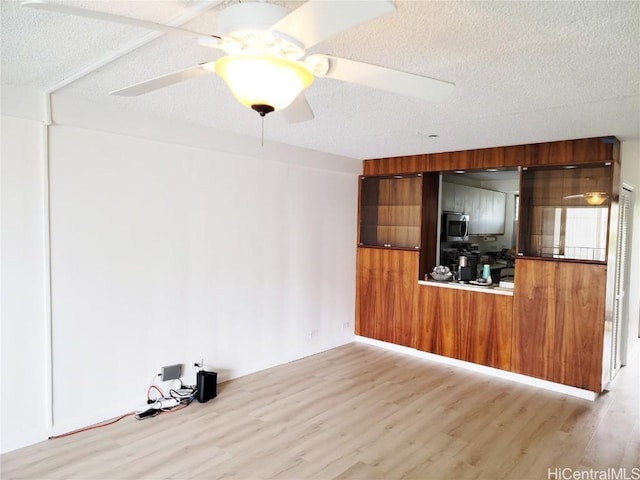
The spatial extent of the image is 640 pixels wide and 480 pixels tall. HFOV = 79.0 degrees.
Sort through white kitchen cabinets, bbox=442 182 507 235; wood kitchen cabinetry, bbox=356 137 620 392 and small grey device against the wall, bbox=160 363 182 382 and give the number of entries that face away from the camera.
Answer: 0

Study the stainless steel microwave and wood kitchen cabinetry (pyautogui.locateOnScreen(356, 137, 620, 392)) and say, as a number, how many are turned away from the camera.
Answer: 0

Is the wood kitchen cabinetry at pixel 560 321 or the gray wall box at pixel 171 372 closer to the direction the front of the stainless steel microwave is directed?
the wood kitchen cabinetry

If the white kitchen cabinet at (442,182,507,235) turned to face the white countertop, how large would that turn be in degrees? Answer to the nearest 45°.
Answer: approximately 45° to its right

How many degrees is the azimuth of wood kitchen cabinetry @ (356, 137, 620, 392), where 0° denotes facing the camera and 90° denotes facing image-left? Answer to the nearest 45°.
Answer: approximately 45°

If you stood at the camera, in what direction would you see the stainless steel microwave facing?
facing the viewer and to the right of the viewer

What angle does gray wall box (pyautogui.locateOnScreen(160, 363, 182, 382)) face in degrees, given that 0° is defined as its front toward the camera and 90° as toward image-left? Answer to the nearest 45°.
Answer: approximately 315°

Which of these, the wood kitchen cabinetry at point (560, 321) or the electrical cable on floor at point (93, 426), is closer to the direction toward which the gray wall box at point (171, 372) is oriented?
the wood kitchen cabinetry

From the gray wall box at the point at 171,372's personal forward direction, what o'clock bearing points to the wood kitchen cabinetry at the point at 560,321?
The wood kitchen cabinetry is roughly at 11 o'clock from the gray wall box.

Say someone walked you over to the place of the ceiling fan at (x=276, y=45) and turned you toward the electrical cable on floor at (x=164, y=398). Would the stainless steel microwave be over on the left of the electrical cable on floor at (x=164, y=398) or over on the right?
right
